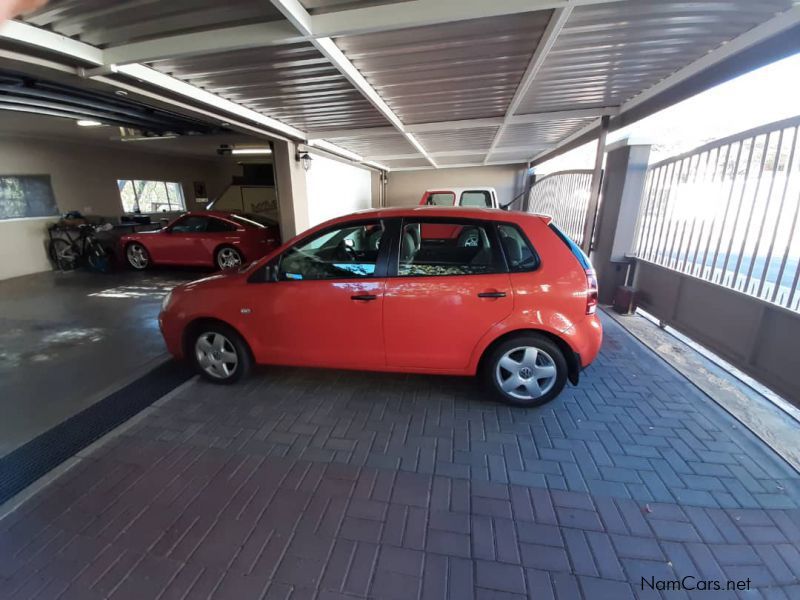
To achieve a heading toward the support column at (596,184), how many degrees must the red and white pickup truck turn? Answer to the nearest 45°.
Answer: approximately 135° to its left

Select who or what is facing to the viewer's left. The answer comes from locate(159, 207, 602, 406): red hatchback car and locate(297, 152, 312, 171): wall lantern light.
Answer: the red hatchback car

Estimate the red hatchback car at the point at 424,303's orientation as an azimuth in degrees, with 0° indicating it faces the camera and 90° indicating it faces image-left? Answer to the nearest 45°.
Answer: approximately 90°

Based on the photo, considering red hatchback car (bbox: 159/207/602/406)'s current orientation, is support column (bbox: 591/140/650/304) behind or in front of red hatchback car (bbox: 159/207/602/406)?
behind

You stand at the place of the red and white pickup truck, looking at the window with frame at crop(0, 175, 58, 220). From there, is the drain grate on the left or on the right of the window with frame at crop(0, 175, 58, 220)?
left

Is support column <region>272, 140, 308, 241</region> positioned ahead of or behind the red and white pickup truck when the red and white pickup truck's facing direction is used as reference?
ahead

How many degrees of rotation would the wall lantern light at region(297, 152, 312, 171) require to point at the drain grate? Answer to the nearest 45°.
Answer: approximately 45° to its right

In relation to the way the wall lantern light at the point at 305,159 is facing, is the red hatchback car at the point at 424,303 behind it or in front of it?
in front
